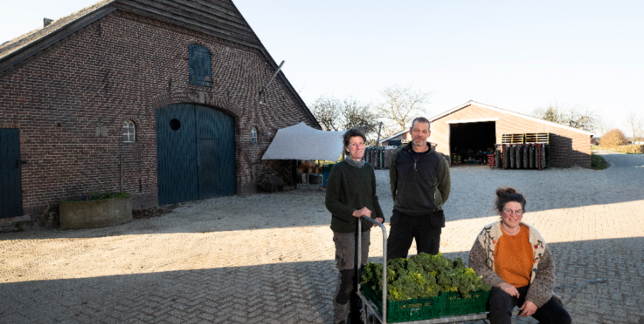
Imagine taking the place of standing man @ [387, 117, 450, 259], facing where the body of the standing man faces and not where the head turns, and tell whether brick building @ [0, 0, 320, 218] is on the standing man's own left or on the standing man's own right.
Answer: on the standing man's own right

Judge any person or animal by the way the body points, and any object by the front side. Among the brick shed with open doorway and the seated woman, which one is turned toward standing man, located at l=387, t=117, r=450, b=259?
the brick shed with open doorway

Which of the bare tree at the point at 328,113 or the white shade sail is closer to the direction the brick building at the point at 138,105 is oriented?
the white shade sail

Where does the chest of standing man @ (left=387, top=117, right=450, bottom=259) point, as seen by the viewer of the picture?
toward the camera

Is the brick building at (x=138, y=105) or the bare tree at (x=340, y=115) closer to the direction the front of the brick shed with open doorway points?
the brick building

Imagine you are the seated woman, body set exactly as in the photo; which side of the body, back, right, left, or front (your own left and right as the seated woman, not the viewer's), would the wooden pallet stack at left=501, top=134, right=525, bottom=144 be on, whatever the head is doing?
back

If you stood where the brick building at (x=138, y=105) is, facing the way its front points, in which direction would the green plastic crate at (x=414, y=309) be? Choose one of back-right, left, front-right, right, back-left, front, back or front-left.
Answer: front-right

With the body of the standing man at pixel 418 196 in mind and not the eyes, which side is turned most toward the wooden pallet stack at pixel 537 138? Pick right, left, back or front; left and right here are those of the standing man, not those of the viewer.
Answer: back

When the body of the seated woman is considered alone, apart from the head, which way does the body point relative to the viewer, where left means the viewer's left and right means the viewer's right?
facing the viewer

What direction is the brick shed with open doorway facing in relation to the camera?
toward the camera

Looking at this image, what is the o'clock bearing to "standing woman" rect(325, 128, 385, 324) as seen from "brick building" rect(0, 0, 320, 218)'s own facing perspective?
The standing woman is roughly at 1 o'clock from the brick building.

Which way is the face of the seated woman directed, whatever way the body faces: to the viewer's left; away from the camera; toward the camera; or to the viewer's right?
toward the camera

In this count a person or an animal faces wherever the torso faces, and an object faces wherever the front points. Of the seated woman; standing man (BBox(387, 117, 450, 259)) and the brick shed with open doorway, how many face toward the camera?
3

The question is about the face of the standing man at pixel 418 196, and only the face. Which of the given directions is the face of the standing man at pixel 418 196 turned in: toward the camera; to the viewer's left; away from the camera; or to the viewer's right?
toward the camera

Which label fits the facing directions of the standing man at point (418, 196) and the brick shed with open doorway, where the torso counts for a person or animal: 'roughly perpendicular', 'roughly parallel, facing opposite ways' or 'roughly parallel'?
roughly parallel

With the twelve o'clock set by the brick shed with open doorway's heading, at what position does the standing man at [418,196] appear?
The standing man is roughly at 12 o'clock from the brick shed with open doorway.

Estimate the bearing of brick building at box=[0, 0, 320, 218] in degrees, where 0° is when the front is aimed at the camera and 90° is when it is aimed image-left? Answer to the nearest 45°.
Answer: approximately 315°

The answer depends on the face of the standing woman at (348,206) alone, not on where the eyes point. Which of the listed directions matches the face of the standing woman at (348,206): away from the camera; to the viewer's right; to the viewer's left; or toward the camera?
toward the camera

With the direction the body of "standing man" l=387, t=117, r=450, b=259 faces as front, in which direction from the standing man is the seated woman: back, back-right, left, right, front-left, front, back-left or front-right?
front-left
